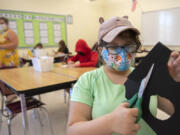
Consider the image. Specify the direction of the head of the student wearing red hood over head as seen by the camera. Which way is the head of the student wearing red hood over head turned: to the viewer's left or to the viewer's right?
to the viewer's left

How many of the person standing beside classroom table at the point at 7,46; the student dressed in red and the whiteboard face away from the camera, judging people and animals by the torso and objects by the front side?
0

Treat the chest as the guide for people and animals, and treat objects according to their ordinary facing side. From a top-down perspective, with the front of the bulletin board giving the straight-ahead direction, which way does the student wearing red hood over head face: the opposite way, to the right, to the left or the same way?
to the right

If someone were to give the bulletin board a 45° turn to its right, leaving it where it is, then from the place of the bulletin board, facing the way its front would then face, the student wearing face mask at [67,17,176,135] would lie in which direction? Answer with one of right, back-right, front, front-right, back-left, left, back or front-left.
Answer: front

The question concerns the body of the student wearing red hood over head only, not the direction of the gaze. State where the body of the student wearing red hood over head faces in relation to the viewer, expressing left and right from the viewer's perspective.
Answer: facing the viewer and to the left of the viewer

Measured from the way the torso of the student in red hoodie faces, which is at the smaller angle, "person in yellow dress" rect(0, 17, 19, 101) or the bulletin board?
the person in yellow dress

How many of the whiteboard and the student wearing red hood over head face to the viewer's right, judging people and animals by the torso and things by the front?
0

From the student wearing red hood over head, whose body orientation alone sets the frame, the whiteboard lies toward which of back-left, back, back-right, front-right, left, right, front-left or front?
back

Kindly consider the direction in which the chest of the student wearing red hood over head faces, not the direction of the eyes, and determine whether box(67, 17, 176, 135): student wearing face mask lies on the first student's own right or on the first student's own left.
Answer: on the first student's own left

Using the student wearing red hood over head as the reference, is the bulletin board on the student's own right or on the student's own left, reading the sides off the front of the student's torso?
on the student's own right

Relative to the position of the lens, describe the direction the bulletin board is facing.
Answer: facing the viewer and to the right of the viewer

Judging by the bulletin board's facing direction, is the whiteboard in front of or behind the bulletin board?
in front
